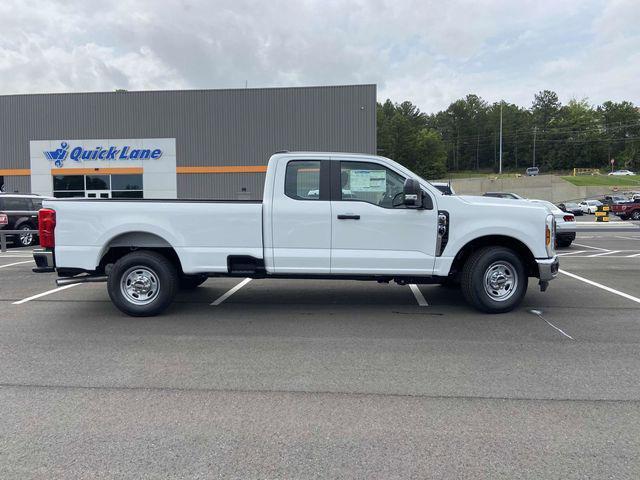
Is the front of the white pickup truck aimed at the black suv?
no

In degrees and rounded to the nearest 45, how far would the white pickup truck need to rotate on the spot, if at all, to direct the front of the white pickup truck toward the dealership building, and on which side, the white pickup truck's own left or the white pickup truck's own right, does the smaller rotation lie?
approximately 90° to the white pickup truck's own left

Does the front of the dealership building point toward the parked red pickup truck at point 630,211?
no

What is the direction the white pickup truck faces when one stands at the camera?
facing to the right of the viewer

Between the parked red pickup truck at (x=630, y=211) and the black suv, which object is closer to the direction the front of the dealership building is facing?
the black suv

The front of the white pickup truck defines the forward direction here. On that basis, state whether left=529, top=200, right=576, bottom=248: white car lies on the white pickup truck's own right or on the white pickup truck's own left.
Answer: on the white pickup truck's own left

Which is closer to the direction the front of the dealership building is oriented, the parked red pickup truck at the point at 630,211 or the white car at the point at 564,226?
the white car

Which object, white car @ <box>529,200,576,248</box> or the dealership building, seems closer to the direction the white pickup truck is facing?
the white car

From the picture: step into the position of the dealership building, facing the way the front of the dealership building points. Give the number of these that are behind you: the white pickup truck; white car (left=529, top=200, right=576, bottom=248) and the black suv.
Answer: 0

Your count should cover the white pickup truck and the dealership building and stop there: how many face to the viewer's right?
1

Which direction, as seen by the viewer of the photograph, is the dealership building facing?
facing the viewer

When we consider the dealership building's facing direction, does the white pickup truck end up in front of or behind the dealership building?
in front

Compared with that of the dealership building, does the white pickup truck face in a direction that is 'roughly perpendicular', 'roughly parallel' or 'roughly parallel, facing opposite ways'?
roughly perpendicular

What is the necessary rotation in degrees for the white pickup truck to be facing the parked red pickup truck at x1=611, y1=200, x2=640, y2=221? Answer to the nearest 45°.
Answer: approximately 45° to its left

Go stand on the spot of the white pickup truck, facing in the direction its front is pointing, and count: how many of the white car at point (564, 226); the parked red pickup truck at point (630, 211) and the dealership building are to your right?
0

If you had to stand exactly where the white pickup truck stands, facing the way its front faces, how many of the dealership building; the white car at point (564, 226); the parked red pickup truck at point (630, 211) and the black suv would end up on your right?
0

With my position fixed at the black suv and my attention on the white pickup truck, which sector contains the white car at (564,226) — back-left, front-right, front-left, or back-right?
front-left
